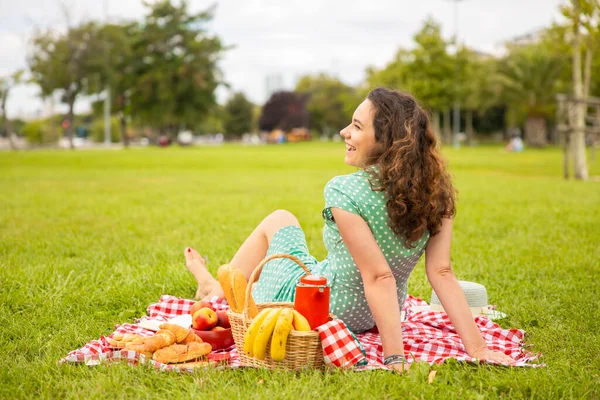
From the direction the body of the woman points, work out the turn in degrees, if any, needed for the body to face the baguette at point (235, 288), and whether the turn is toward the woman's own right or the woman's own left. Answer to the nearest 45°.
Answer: approximately 45° to the woman's own left

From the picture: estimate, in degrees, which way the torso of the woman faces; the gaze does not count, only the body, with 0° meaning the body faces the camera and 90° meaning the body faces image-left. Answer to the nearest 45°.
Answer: approximately 135°
